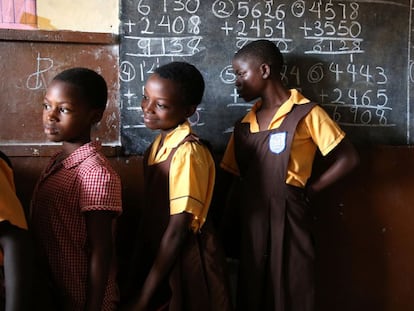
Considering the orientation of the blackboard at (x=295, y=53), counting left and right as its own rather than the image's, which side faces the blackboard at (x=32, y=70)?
right

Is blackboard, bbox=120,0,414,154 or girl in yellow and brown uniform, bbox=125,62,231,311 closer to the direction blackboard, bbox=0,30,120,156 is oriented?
the girl in yellow and brown uniform

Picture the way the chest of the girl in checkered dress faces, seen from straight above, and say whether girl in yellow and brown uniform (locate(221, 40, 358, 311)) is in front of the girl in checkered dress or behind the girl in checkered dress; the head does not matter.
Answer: behind

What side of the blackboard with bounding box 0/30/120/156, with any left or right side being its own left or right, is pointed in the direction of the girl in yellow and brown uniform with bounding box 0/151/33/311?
front

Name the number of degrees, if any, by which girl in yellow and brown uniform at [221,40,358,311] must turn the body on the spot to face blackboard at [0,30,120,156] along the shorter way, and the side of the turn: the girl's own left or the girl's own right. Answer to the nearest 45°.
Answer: approximately 45° to the girl's own right

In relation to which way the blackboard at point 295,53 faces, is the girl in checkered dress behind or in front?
in front

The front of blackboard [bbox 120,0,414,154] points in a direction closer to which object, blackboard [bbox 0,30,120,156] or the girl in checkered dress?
the girl in checkered dress

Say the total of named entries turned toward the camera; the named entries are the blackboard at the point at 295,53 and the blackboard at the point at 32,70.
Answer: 2

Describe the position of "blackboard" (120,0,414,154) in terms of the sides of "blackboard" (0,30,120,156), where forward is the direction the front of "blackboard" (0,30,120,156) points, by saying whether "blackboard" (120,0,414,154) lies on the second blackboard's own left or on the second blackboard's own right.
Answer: on the second blackboard's own left

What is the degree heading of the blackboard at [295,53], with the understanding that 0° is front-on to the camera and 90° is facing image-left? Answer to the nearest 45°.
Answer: approximately 0°
